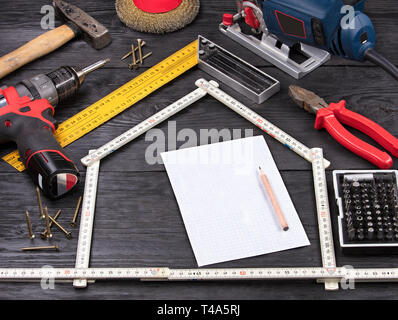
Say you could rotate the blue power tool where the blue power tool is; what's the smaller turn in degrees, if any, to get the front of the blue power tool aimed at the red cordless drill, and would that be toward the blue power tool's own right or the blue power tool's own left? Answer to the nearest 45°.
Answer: approximately 90° to the blue power tool's own left

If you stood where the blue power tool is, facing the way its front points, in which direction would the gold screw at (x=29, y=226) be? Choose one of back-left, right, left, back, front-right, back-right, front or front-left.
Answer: left

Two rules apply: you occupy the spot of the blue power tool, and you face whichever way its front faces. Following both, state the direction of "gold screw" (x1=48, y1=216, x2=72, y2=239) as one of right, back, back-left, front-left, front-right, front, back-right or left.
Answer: left

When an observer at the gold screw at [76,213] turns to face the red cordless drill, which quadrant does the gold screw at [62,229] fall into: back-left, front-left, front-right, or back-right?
back-left

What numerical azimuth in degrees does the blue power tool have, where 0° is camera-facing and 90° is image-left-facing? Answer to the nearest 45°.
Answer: approximately 135°

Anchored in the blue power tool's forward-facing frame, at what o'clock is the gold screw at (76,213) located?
The gold screw is roughly at 9 o'clock from the blue power tool.

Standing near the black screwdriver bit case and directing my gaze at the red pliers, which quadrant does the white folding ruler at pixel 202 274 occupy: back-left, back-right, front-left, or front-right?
back-left

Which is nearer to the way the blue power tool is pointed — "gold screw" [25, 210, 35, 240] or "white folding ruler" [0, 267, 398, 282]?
the gold screw

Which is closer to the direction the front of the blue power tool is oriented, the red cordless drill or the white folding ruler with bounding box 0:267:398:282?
the red cordless drill
